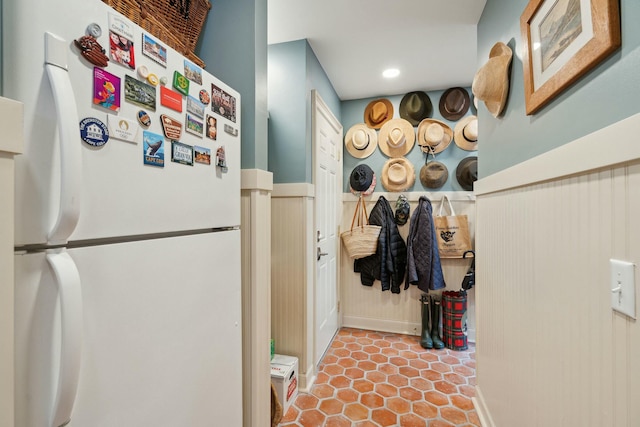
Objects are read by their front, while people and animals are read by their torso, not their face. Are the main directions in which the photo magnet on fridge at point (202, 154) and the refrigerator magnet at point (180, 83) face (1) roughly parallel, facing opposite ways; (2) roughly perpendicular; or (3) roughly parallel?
roughly parallel

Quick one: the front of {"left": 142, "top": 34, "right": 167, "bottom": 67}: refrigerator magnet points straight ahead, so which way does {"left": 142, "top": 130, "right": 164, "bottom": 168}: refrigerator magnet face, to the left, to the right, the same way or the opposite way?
the same way

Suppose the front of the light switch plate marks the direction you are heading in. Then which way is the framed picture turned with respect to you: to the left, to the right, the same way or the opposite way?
the same way

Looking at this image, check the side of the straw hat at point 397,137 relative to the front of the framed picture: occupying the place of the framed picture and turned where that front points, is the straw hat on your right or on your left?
on your right

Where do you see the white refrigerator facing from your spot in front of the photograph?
facing the viewer and to the right of the viewer

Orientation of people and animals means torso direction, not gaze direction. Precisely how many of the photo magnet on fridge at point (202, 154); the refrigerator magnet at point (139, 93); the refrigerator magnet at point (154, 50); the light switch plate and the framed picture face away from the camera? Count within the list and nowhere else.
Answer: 0

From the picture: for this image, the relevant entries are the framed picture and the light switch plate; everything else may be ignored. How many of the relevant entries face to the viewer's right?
0

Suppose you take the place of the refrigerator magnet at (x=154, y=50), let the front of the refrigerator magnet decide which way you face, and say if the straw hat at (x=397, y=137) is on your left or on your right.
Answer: on your left

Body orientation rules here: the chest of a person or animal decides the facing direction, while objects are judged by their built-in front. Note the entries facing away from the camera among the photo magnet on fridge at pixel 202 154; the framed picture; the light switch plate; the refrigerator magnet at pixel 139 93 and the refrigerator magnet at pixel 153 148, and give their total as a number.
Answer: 0

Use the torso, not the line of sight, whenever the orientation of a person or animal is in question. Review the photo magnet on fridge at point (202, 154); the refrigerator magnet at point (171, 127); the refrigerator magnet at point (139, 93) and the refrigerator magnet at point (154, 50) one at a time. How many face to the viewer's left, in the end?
0

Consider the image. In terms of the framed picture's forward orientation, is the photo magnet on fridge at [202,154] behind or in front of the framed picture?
in front

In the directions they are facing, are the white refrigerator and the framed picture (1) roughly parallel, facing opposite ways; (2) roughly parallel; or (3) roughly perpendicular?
roughly parallel, facing opposite ways

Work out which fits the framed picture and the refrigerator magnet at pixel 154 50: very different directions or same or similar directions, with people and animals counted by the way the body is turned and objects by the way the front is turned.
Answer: very different directions

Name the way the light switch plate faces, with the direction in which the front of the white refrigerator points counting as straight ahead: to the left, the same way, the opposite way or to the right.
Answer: the opposite way

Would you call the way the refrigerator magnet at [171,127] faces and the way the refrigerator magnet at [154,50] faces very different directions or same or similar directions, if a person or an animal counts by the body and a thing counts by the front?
same or similar directions

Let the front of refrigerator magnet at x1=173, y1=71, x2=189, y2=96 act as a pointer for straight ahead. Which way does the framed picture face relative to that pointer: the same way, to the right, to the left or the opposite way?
the opposite way

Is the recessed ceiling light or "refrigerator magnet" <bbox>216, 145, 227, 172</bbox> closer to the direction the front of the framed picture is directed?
the refrigerator magnet

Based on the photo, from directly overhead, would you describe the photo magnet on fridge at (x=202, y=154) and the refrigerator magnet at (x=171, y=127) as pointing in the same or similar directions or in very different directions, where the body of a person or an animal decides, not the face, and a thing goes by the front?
same or similar directions

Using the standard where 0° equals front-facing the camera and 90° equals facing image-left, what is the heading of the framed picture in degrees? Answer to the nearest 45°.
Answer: approximately 45°
